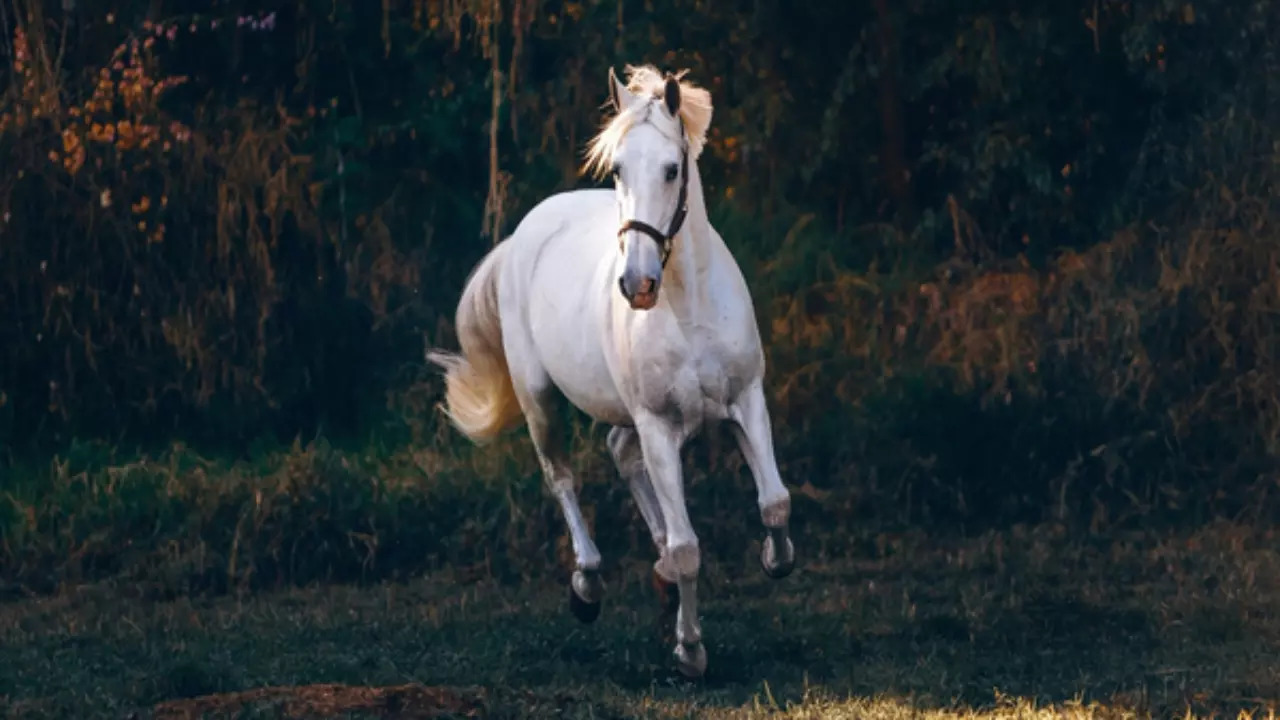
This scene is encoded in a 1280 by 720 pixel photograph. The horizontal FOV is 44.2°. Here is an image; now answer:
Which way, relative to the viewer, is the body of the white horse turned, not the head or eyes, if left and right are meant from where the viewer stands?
facing the viewer and to the right of the viewer
